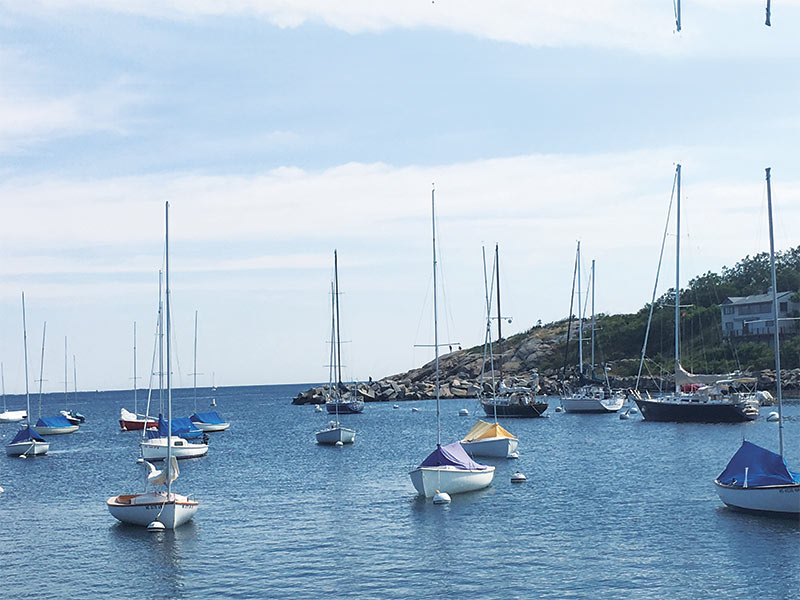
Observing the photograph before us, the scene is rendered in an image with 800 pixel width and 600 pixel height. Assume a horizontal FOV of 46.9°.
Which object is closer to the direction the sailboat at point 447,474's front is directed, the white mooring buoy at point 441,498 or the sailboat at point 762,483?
the white mooring buoy

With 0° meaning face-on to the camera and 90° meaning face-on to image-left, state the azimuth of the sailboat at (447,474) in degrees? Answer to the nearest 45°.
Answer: approximately 45°

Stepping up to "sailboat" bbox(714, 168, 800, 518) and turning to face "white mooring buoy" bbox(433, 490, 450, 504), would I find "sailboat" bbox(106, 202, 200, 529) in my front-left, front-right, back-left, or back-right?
front-left

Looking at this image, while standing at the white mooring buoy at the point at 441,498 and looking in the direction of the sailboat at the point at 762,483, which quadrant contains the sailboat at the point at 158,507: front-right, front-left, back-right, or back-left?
back-right

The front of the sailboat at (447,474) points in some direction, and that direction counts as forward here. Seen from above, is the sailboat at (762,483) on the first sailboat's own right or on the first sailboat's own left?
on the first sailboat's own left

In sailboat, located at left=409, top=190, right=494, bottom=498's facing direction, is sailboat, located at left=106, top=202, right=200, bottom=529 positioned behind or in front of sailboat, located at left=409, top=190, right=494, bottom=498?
in front

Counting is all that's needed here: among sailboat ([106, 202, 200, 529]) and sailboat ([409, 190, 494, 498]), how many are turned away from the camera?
0

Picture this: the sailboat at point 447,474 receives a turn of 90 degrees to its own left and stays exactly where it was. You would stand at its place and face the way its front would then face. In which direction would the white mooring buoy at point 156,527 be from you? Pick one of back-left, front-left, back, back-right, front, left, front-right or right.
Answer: right

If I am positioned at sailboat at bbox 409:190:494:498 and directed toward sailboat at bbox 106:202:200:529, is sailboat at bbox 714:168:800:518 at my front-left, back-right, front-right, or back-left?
back-left
